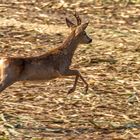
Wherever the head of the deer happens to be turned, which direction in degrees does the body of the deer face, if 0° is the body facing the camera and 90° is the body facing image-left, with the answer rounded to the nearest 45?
approximately 270°
